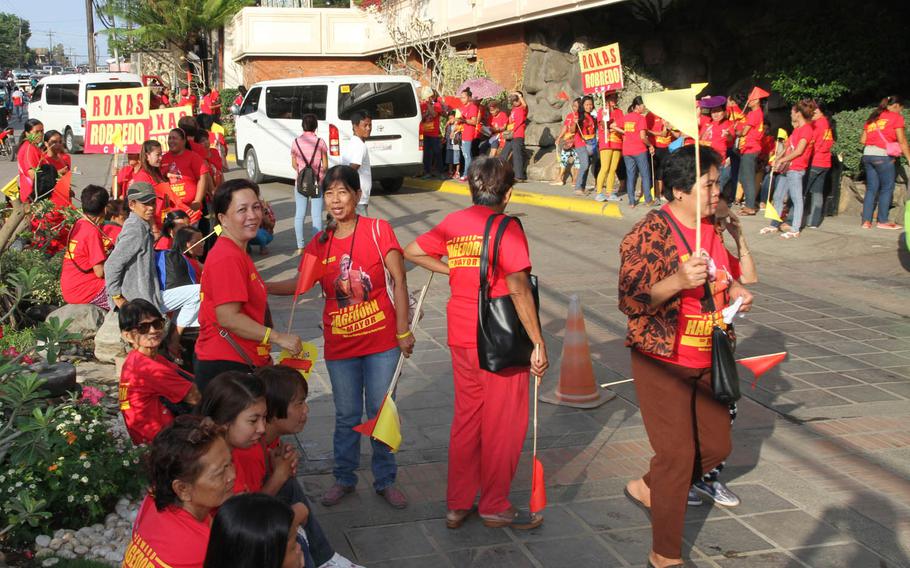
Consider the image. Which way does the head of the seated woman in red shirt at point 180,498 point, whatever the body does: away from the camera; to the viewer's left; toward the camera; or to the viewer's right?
to the viewer's right

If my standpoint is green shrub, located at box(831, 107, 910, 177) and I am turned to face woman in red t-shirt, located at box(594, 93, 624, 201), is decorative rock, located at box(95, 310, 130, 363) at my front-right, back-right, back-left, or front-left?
front-left

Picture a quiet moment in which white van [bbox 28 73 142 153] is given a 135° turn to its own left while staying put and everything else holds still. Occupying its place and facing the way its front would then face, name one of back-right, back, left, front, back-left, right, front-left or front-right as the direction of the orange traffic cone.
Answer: front

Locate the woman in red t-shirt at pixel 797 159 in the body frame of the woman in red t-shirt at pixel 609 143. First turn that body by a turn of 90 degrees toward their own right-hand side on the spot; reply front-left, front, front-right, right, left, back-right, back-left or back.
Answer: back
